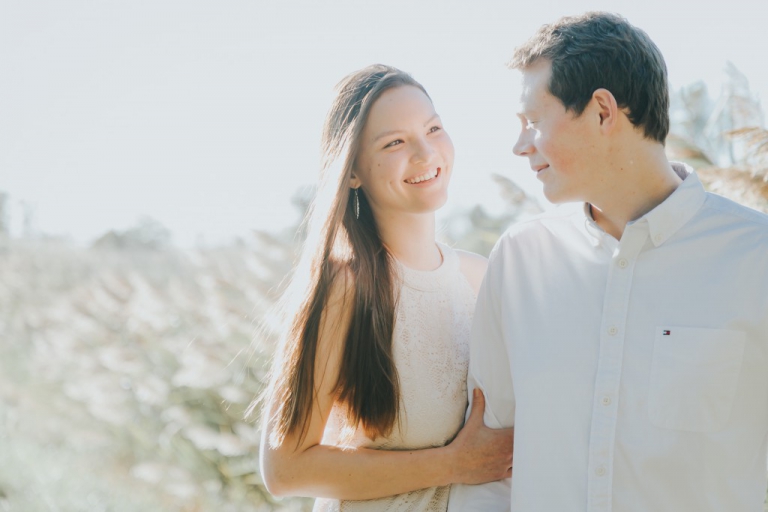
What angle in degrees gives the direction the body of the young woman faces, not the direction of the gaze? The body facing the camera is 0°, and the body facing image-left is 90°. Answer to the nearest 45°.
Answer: approximately 315°

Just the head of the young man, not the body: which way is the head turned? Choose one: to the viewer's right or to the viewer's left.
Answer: to the viewer's left

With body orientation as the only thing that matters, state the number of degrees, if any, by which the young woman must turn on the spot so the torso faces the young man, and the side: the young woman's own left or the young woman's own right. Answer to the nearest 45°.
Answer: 0° — they already face them

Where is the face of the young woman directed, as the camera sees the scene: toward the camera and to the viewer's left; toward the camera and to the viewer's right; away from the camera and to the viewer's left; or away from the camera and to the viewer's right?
toward the camera and to the viewer's right
